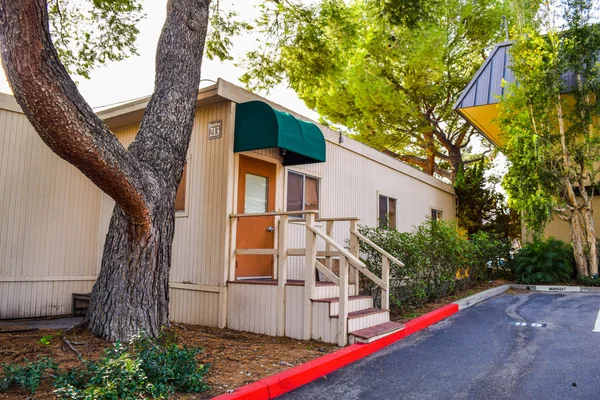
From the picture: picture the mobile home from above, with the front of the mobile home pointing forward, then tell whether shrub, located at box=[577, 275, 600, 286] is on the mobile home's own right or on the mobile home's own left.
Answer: on the mobile home's own left

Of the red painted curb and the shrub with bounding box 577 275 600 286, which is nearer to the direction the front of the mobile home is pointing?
the red painted curb

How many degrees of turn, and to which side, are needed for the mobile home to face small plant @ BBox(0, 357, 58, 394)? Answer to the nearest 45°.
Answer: approximately 45° to its right

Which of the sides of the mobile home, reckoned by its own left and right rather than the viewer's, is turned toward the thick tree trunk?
right

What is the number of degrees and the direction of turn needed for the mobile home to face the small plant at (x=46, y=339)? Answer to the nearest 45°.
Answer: approximately 90° to its right

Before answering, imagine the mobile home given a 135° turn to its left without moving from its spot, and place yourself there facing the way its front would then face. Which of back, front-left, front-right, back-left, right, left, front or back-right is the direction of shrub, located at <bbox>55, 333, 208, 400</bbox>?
back

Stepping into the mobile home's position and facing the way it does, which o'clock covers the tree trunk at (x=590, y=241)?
The tree trunk is roughly at 10 o'clock from the mobile home.

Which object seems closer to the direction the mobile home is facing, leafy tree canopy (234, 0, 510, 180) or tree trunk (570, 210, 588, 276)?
the tree trunk

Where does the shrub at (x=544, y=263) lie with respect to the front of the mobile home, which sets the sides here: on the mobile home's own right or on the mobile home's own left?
on the mobile home's own left

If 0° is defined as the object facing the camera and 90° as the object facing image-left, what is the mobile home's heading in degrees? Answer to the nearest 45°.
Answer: approximately 315°
